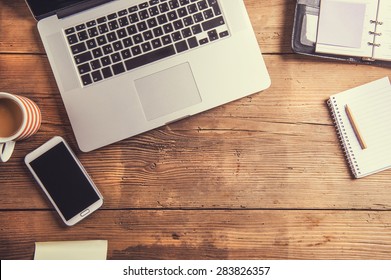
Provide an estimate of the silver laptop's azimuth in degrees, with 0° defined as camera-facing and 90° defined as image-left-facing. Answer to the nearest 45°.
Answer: approximately 0°
